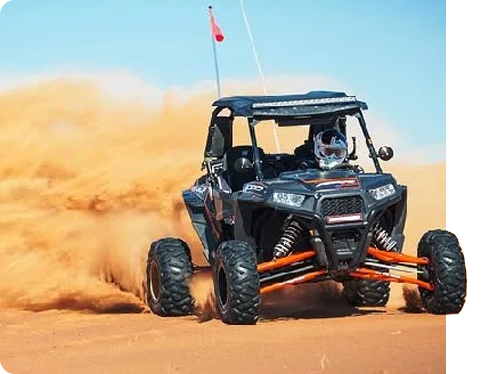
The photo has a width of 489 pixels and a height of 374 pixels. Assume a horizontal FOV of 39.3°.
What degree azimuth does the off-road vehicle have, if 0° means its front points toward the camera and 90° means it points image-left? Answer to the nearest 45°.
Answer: approximately 315°

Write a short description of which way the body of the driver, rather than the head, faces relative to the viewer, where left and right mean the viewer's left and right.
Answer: facing the viewer and to the right of the viewer
